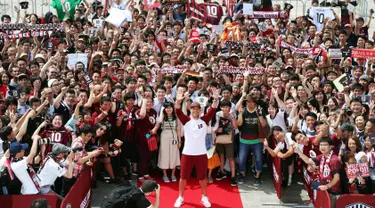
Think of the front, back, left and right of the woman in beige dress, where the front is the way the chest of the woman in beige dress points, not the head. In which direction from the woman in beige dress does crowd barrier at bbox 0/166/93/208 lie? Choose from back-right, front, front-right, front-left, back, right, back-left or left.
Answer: front-right

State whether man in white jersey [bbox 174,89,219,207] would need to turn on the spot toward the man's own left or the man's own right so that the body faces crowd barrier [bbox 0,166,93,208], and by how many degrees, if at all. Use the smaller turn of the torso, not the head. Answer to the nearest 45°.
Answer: approximately 45° to the man's own right

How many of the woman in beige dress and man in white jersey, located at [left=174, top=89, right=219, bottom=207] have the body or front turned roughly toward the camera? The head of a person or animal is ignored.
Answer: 2

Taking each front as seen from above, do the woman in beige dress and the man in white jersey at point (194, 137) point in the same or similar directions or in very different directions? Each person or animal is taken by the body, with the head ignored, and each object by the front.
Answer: same or similar directions

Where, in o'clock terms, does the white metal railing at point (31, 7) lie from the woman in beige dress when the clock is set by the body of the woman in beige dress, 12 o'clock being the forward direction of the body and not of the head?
The white metal railing is roughly at 5 o'clock from the woman in beige dress.

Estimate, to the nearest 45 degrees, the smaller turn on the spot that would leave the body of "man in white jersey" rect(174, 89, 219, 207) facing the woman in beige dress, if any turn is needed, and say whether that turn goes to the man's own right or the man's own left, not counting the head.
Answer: approximately 135° to the man's own right

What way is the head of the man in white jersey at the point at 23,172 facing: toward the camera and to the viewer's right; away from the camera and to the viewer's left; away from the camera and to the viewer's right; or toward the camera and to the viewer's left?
toward the camera and to the viewer's right

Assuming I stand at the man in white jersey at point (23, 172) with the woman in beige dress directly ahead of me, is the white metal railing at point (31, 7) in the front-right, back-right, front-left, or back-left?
front-left

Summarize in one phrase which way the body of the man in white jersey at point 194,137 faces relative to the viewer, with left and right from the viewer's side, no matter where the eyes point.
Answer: facing the viewer

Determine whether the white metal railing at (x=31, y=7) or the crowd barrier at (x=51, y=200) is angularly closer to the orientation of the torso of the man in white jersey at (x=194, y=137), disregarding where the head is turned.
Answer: the crowd barrier

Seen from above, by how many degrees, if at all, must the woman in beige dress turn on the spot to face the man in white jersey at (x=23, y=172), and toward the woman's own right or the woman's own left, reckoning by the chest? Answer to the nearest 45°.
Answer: approximately 45° to the woman's own right

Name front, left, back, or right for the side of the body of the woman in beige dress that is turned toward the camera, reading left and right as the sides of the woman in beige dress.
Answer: front
